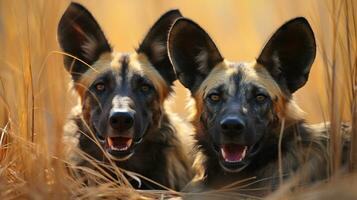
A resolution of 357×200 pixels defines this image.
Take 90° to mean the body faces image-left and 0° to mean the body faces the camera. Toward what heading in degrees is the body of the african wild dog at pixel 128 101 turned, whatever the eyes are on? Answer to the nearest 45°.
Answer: approximately 0°

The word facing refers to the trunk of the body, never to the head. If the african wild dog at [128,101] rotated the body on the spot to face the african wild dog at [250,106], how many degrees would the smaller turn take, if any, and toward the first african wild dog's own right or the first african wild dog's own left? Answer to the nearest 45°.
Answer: approximately 45° to the first african wild dog's own left
